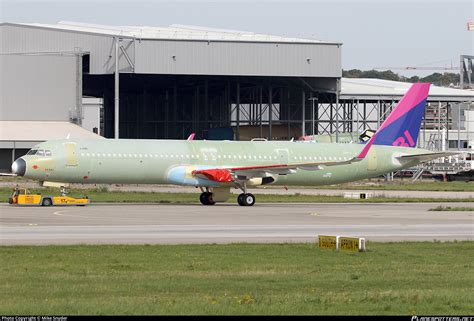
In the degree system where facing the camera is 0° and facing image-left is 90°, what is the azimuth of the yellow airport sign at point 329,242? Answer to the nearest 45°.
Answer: approximately 0°
